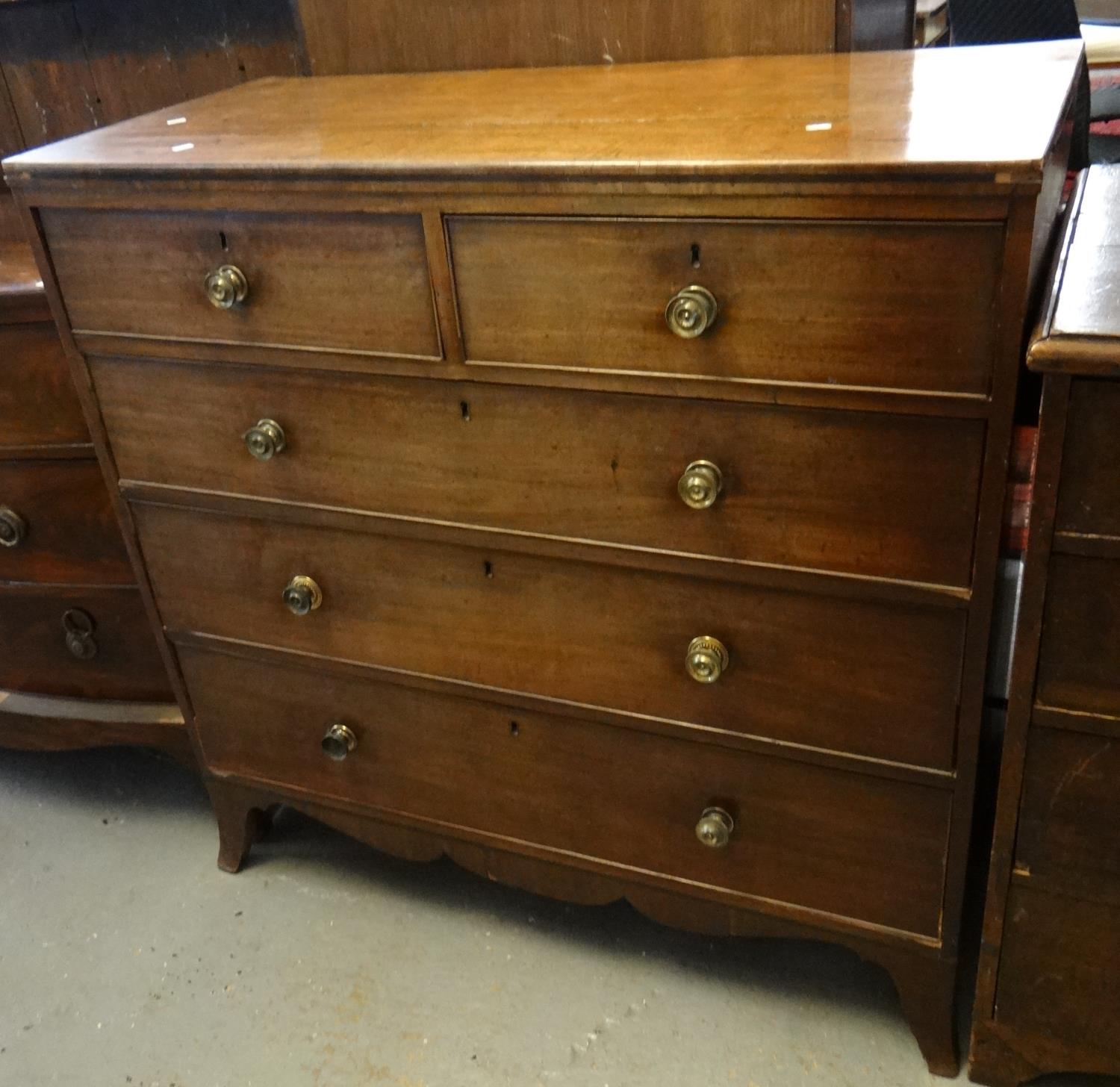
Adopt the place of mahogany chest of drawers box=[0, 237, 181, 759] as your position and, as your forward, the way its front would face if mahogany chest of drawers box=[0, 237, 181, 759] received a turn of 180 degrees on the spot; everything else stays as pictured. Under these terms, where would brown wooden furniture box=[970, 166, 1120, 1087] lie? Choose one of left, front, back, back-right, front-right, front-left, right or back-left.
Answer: back-right

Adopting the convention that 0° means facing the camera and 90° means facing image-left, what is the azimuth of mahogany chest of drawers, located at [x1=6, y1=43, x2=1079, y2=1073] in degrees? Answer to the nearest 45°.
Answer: approximately 45°

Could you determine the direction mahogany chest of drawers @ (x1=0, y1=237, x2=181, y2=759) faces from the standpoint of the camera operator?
facing the viewer

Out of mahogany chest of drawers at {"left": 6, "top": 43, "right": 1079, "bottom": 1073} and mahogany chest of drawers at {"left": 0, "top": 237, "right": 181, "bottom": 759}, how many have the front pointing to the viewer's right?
0
